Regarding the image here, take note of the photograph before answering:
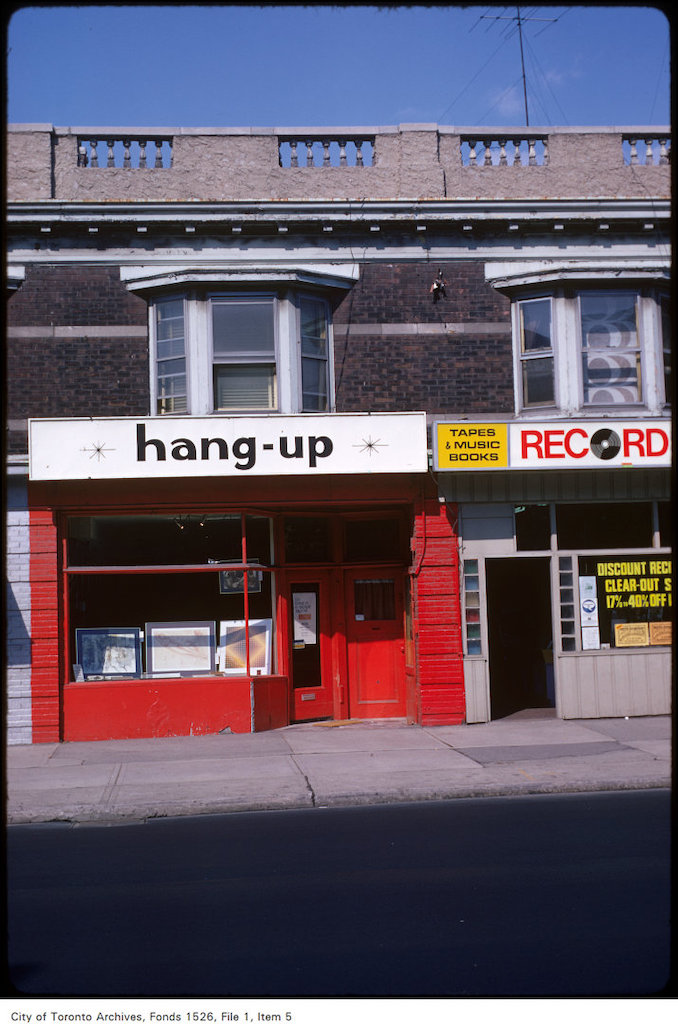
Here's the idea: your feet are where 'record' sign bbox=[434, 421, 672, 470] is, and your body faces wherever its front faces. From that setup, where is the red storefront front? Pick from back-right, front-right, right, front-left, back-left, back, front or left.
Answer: right

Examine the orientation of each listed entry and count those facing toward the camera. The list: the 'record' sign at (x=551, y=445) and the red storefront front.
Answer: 2

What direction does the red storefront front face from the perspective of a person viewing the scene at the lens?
facing the viewer

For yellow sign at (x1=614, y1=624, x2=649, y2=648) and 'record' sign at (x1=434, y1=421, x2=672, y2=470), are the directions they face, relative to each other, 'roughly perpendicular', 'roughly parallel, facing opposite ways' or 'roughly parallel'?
roughly parallel

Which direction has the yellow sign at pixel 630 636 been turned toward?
toward the camera

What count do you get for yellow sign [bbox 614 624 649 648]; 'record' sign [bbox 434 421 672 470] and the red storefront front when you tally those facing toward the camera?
3

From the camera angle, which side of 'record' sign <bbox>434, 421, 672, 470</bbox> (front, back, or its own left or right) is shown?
front

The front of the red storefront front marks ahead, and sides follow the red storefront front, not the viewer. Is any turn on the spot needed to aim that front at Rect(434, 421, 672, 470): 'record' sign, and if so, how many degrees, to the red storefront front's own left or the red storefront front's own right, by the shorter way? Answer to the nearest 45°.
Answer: approximately 90° to the red storefront front's own left

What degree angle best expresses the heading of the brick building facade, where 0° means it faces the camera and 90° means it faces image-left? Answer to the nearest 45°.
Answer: approximately 0°

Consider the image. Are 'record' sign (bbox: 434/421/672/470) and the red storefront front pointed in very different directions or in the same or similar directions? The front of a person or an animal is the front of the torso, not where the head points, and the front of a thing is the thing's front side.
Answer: same or similar directions

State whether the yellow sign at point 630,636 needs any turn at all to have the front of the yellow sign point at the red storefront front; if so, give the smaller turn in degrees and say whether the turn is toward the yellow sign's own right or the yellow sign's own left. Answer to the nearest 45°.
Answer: approximately 90° to the yellow sign's own right
